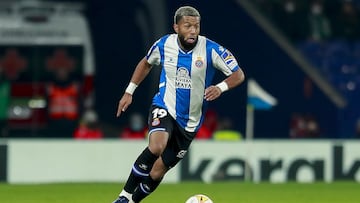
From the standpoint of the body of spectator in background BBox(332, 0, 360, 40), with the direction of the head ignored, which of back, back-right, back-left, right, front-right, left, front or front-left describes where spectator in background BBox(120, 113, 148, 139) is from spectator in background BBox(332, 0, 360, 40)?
front-right

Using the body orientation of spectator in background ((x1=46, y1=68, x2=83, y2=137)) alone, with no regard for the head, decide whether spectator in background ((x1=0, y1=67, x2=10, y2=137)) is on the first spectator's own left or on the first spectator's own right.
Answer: on the first spectator's own right

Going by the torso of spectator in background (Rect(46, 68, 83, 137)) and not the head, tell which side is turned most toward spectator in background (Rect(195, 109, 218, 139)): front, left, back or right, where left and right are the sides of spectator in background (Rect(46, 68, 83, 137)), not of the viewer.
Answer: left

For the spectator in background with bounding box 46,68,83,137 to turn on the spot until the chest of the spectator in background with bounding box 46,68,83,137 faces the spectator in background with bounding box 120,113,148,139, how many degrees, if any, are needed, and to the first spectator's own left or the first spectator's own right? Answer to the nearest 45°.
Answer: approximately 45° to the first spectator's own left

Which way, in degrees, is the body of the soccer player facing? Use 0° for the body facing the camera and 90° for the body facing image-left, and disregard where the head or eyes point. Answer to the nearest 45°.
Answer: approximately 0°

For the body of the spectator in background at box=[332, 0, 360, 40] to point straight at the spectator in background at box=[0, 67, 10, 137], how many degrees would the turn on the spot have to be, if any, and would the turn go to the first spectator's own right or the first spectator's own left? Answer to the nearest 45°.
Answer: approximately 45° to the first spectator's own right
